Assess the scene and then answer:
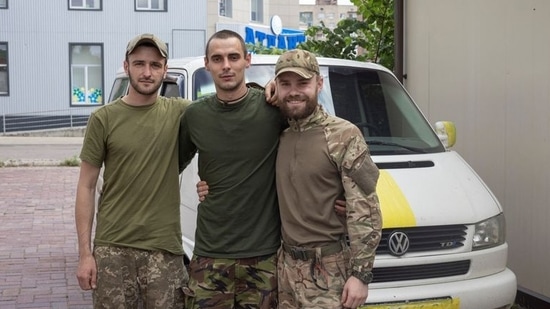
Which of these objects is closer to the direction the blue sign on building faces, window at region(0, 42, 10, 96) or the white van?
the white van

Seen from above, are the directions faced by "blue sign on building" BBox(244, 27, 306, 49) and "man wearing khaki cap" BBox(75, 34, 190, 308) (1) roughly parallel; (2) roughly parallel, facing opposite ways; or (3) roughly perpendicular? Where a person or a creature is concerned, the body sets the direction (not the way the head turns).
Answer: roughly parallel

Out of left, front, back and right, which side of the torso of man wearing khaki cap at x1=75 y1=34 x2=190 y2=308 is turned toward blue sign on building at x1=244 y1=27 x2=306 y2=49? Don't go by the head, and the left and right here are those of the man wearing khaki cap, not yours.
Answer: back

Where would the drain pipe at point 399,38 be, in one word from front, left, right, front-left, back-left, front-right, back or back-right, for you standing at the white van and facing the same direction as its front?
back-left

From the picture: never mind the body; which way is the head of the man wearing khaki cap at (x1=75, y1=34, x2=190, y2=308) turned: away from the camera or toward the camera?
toward the camera

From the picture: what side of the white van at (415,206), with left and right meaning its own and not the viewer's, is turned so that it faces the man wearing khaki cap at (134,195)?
right

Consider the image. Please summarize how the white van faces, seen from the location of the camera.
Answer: facing the viewer and to the right of the viewer

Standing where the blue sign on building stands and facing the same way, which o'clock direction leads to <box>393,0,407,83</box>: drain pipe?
The drain pipe is roughly at 12 o'clock from the blue sign on building.

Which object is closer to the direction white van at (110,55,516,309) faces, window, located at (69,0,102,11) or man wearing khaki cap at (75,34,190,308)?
the man wearing khaki cap

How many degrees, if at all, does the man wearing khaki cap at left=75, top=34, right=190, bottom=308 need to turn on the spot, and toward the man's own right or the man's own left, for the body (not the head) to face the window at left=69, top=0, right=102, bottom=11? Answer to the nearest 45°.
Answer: approximately 180°

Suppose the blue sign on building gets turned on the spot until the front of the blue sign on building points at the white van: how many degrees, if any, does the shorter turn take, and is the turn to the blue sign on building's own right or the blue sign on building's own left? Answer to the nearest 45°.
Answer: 0° — it already faces it

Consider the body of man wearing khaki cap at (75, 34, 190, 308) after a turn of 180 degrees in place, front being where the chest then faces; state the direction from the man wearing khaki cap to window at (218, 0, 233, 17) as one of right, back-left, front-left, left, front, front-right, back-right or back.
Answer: front

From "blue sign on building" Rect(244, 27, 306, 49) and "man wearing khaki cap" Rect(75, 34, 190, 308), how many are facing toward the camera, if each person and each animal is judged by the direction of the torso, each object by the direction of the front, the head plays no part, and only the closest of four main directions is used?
2

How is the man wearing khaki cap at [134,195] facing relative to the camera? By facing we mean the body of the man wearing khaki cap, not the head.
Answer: toward the camera

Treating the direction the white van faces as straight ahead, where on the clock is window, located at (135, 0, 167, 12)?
The window is roughly at 7 o'clock from the white van.
